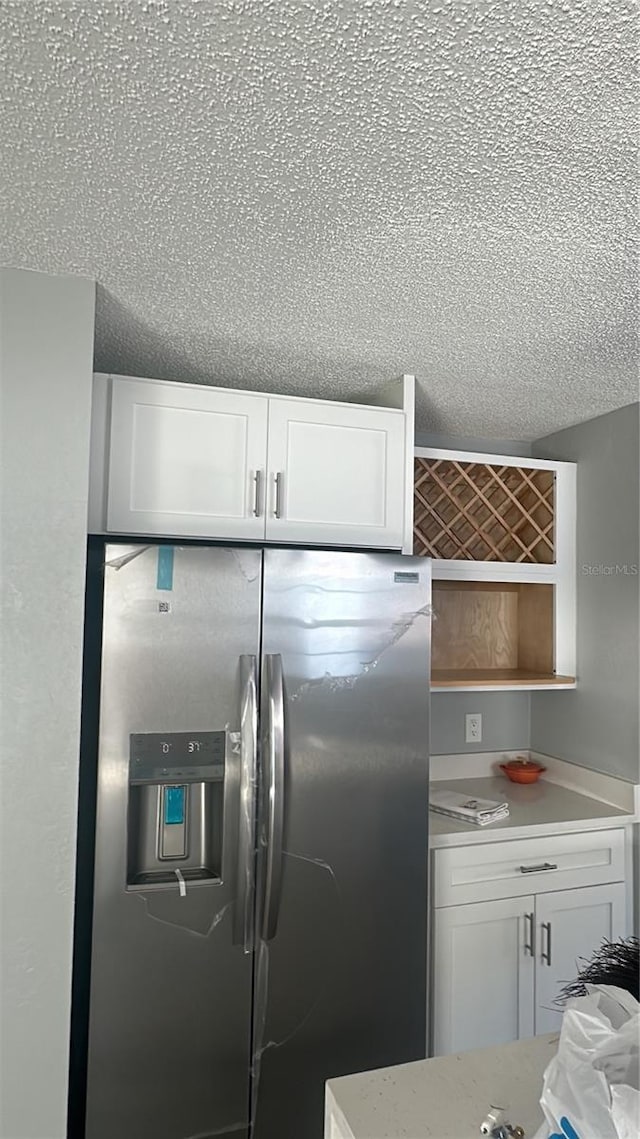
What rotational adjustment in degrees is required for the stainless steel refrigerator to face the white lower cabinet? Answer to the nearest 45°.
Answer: approximately 135° to its left

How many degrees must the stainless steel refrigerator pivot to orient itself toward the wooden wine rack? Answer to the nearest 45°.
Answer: approximately 135° to its left

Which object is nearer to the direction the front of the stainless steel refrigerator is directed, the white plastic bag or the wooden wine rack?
the white plastic bag

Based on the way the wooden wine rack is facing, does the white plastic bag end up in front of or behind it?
in front

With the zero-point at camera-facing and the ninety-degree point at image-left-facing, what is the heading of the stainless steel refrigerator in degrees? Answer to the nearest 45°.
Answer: approximately 0°

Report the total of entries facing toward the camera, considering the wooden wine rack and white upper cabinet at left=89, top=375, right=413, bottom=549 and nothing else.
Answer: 2

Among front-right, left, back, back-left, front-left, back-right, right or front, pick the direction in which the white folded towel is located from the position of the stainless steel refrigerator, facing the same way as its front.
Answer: back-left

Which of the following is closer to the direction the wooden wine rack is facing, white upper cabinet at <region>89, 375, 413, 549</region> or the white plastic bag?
the white plastic bag

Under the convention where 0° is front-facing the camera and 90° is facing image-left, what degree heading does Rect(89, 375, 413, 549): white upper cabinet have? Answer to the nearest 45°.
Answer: approximately 0°
